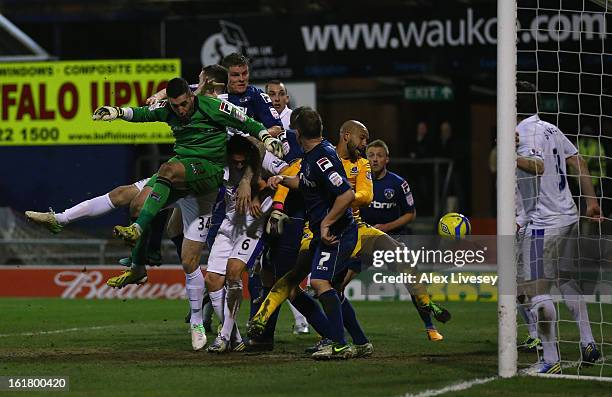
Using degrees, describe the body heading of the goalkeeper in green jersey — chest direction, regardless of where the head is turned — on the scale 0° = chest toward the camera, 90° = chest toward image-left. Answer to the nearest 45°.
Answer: approximately 45°

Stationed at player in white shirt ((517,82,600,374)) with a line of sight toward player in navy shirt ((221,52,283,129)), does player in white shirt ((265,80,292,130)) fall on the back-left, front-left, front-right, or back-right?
front-right

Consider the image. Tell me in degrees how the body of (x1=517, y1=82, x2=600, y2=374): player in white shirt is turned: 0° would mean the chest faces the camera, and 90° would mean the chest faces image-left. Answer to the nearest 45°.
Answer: approximately 135°

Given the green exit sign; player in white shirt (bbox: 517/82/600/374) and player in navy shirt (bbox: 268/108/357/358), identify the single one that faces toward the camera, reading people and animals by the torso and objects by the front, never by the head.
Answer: the green exit sign

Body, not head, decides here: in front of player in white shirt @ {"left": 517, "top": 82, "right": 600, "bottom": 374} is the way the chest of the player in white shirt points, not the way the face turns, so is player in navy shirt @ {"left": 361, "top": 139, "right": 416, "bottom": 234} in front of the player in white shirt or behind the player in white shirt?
in front

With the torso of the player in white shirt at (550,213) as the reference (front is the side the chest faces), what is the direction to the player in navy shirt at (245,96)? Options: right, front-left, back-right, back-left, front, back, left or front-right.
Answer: front-left

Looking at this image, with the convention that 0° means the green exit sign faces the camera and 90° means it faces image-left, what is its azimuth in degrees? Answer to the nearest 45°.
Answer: approximately 0°

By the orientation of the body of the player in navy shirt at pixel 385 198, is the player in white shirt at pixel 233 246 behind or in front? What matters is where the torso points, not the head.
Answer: in front

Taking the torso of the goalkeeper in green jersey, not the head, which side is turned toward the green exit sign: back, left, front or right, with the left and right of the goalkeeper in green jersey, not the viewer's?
back

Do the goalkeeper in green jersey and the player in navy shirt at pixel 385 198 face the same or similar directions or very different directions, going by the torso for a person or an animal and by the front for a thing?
same or similar directions
